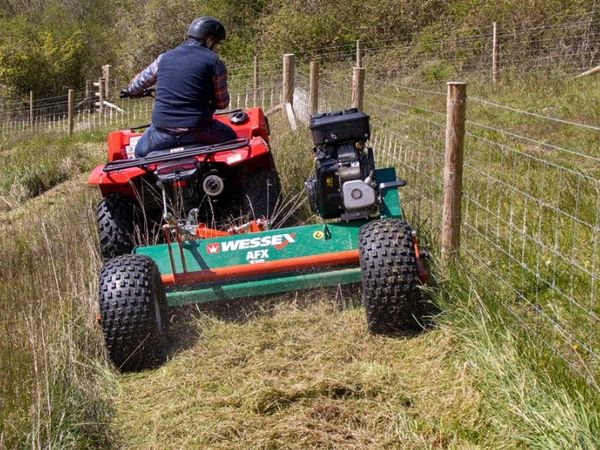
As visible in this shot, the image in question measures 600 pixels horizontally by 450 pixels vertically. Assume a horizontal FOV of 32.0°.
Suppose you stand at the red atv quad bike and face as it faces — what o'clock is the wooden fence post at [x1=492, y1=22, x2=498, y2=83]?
The wooden fence post is roughly at 1 o'clock from the red atv quad bike.

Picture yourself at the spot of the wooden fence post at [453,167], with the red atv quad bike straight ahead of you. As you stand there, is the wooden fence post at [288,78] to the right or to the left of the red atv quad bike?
right

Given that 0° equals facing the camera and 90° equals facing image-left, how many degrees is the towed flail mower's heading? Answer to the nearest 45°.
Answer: approximately 180°

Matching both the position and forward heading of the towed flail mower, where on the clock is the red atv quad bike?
The red atv quad bike is roughly at 11 o'clock from the towed flail mower.

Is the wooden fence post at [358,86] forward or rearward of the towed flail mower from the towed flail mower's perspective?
forward

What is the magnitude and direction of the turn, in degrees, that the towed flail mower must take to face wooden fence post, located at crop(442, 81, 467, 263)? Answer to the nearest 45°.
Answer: approximately 90° to its right

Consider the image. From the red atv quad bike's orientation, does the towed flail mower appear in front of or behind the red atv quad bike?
behind

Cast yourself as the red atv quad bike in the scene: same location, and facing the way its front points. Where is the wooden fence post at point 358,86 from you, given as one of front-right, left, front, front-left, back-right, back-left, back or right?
front-right

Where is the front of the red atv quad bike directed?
away from the camera

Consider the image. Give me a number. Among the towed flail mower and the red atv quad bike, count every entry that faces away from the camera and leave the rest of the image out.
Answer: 2

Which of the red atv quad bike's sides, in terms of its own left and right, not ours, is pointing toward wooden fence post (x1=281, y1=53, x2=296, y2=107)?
front
